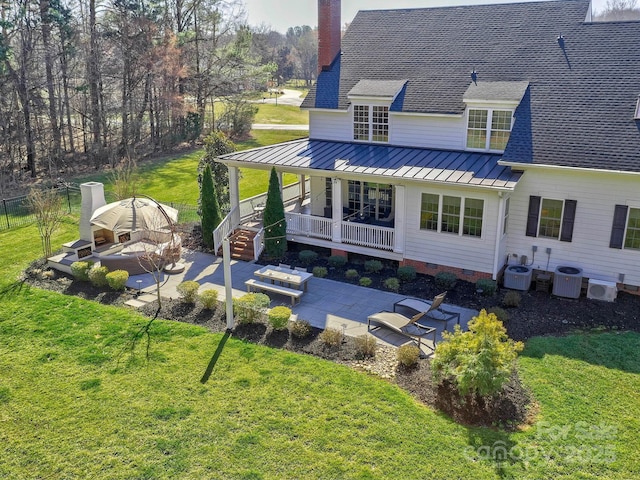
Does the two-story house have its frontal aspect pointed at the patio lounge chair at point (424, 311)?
no

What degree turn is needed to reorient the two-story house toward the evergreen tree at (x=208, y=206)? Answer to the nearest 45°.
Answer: approximately 90° to its left

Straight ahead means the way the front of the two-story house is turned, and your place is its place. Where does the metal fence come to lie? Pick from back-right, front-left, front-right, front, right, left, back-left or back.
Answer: left

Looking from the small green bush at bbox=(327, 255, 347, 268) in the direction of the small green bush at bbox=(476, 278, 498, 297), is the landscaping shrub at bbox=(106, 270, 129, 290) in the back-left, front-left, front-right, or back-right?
back-right

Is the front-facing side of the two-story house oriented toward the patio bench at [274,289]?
no

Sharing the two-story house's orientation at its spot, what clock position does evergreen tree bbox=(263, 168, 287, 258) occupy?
The evergreen tree is roughly at 9 o'clock from the two-story house.

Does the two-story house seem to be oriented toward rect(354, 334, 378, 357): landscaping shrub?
no

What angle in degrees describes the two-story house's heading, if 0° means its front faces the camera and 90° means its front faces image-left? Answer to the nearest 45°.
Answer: approximately 180°

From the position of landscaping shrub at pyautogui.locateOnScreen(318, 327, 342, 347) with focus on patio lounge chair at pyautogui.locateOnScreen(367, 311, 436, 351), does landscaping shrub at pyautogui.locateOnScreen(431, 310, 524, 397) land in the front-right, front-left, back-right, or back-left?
front-right

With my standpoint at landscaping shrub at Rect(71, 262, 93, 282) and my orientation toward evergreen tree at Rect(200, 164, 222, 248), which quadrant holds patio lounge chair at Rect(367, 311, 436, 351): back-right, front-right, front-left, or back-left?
front-right

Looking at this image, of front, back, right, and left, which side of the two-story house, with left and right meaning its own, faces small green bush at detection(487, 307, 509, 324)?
back

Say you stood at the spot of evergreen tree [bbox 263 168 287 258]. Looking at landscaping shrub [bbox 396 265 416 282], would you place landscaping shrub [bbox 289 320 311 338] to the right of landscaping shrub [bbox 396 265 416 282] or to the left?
right

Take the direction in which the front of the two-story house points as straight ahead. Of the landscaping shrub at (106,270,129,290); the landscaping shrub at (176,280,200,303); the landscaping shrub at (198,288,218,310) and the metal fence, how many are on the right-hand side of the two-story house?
0
